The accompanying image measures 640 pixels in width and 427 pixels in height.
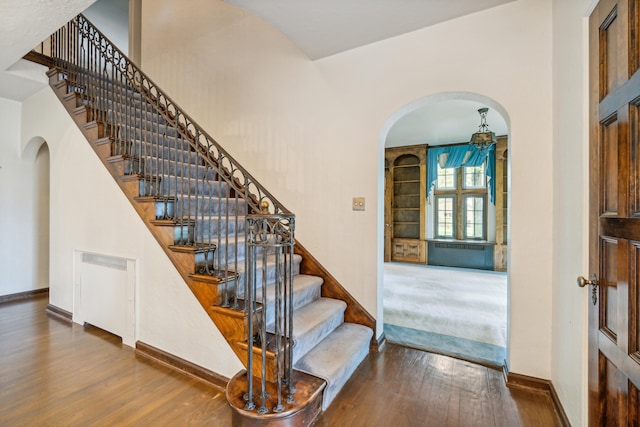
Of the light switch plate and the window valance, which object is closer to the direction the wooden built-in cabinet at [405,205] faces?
the light switch plate

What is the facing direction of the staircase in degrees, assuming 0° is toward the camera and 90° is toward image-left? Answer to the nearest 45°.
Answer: approximately 315°

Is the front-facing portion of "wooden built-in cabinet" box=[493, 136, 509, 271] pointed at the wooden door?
yes

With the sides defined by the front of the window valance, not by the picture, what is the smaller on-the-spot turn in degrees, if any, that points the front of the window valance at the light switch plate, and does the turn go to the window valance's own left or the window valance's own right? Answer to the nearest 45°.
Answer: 0° — it already faces it

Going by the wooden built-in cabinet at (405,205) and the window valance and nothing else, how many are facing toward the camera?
2

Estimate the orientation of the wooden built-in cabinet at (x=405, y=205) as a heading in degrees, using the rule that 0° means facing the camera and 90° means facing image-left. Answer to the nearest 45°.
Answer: approximately 0°

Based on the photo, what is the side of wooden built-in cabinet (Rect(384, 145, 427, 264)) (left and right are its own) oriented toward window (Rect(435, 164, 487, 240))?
left
